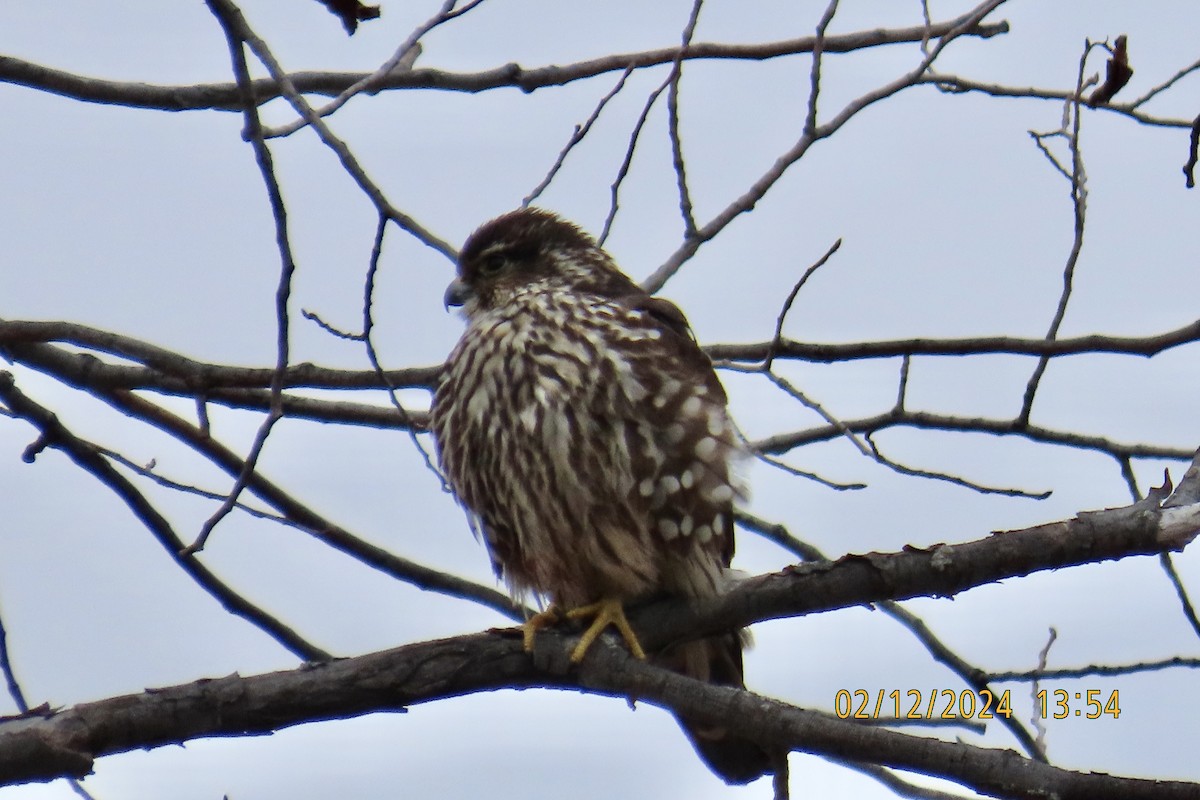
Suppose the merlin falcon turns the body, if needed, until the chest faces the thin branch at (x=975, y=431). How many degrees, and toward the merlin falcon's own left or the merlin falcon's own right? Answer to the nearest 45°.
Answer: approximately 135° to the merlin falcon's own left

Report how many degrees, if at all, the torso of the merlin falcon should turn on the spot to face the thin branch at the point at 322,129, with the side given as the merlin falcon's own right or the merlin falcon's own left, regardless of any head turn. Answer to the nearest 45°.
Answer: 0° — it already faces it

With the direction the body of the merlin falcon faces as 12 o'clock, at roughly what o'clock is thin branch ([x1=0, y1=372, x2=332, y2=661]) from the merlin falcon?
The thin branch is roughly at 2 o'clock from the merlin falcon.

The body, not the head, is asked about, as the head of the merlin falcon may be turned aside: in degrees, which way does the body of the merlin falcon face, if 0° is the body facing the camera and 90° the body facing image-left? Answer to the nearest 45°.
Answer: approximately 45°
